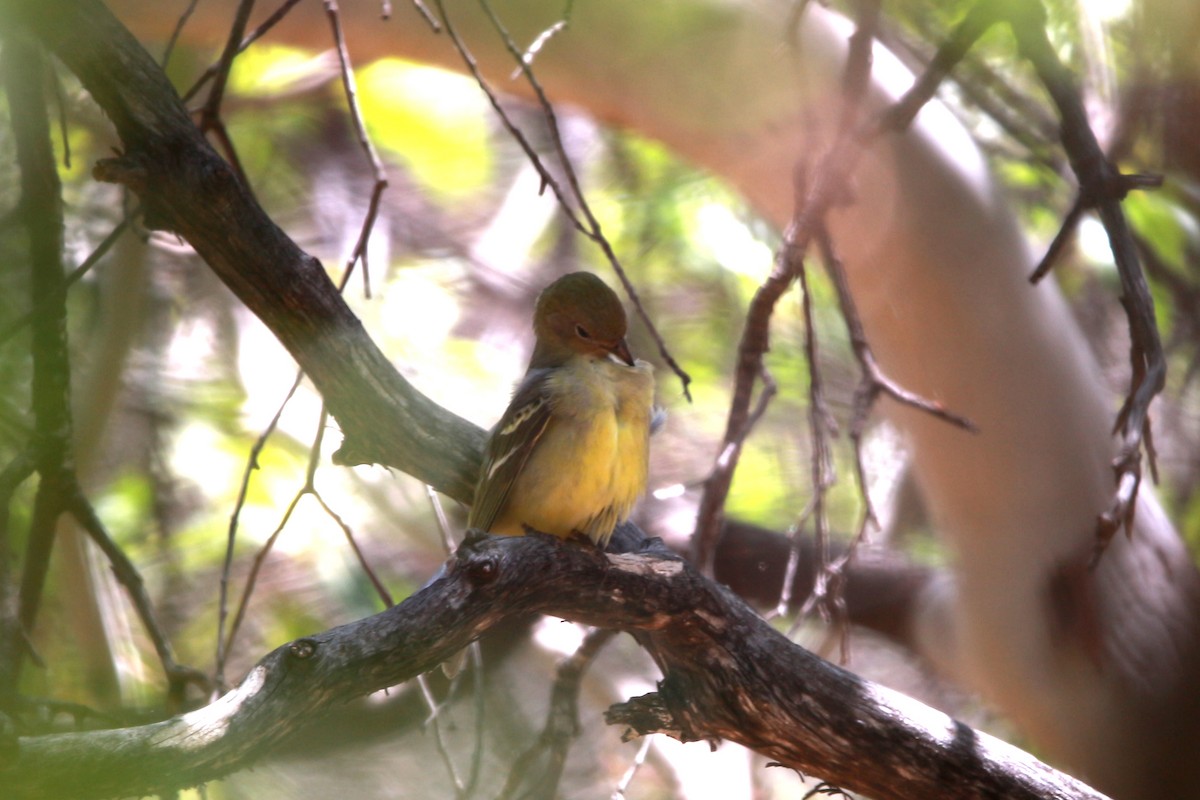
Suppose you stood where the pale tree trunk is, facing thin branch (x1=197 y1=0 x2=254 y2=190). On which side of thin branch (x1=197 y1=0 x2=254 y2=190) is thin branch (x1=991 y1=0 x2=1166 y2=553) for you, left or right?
left

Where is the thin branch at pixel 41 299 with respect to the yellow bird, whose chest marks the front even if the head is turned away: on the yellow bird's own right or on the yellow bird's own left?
on the yellow bird's own right

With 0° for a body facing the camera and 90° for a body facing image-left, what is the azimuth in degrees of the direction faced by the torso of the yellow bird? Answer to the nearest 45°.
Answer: approximately 315°

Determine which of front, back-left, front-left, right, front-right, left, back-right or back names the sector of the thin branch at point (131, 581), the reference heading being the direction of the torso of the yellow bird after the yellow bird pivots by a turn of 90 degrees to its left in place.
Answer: back-left
